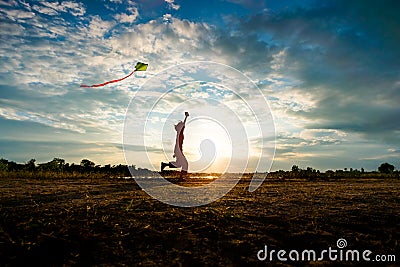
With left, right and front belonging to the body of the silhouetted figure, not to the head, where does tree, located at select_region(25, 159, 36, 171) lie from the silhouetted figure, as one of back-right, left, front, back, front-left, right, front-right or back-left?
back-left

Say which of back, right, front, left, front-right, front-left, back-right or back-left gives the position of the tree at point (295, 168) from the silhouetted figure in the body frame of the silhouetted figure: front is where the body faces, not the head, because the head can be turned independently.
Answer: front-left

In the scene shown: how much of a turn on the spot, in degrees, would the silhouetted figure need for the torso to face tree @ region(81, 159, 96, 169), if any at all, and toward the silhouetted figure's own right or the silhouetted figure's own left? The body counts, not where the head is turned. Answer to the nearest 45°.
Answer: approximately 135° to the silhouetted figure's own left

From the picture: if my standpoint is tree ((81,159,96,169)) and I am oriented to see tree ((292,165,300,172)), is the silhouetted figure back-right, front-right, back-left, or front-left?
front-right

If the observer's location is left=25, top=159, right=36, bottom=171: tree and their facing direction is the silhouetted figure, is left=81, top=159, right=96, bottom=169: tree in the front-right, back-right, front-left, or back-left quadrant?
front-left

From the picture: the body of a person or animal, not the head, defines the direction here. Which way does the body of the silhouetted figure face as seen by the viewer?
to the viewer's right
